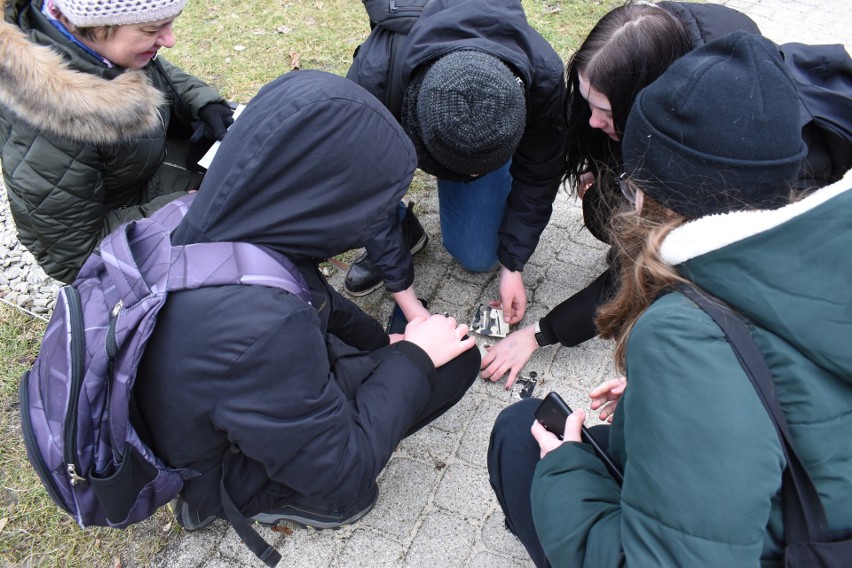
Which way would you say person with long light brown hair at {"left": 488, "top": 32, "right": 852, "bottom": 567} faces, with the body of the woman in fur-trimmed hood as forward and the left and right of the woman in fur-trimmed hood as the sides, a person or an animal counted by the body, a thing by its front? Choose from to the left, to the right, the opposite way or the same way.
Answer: the opposite way

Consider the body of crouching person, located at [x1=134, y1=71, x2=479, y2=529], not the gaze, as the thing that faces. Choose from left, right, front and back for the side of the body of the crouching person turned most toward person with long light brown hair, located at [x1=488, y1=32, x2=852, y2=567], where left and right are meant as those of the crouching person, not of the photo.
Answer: right

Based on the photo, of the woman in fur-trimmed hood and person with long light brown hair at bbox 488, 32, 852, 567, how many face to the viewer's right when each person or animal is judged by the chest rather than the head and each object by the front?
1

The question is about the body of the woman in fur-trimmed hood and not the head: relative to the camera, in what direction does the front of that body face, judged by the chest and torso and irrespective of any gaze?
to the viewer's right

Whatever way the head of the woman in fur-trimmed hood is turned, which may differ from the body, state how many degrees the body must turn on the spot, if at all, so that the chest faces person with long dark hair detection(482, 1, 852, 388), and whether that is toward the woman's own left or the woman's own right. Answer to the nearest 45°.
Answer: approximately 45° to the woman's own right

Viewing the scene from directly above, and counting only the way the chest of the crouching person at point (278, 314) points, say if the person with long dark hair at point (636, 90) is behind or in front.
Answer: in front

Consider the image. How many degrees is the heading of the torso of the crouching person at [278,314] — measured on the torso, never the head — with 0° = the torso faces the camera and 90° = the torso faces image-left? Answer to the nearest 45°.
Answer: approximately 225°

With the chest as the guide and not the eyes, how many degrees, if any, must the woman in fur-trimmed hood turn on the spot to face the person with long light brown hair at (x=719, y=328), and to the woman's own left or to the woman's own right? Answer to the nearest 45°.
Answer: approximately 45° to the woman's own right

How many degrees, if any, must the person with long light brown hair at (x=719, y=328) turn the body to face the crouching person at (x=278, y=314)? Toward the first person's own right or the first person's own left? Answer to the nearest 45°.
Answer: approximately 45° to the first person's own left

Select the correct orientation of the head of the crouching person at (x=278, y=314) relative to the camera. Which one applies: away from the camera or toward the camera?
away from the camera

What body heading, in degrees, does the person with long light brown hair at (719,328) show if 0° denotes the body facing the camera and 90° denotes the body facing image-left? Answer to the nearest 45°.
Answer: approximately 135°

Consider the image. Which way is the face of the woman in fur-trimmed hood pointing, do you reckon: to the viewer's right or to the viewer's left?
to the viewer's right

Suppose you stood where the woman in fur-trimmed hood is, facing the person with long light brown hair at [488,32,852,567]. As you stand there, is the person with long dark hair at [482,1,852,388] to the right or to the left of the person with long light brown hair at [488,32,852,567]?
left
